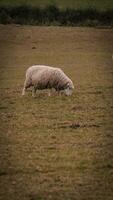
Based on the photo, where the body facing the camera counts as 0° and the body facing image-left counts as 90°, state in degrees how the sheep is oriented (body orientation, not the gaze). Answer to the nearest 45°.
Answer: approximately 270°
